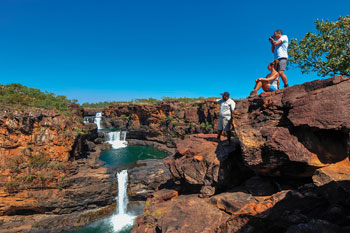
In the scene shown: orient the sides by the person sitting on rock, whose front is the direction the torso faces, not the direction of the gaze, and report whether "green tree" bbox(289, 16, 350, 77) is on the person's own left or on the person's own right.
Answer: on the person's own right

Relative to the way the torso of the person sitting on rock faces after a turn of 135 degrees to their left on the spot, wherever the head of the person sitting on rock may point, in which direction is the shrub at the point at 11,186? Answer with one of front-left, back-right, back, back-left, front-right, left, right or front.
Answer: back-right

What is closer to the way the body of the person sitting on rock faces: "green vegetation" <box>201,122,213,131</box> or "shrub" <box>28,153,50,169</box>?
the shrub

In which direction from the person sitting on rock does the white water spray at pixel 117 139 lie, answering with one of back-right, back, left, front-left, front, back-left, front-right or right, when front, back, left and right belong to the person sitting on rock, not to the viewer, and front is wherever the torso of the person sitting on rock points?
front-right

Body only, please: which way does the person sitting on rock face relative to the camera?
to the viewer's left
